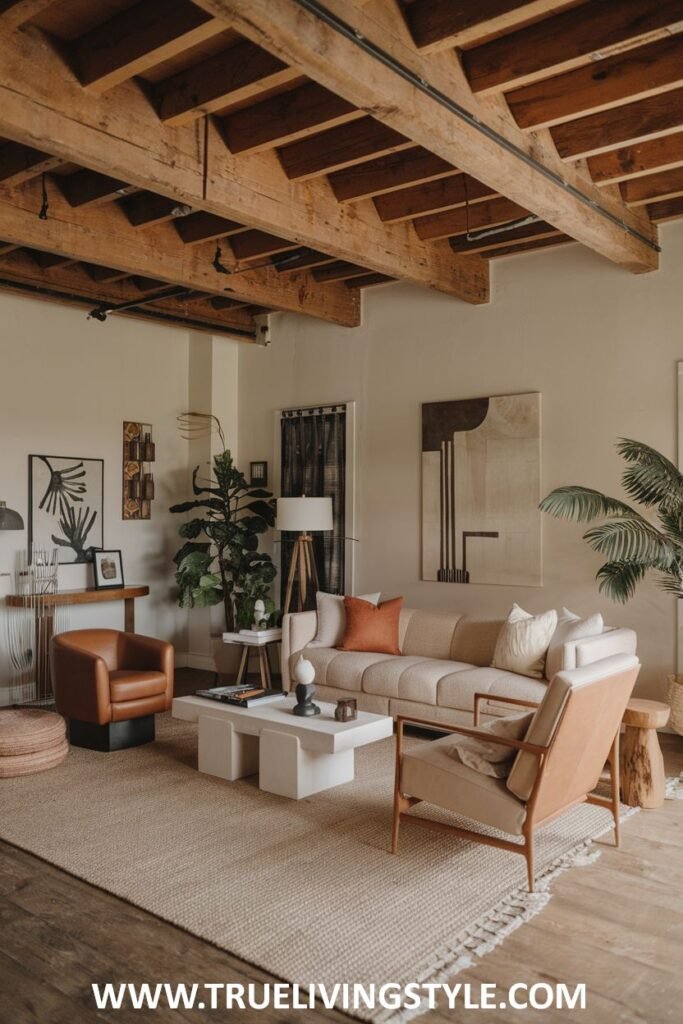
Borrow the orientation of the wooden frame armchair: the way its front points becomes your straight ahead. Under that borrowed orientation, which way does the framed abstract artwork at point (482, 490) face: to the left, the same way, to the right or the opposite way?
to the left

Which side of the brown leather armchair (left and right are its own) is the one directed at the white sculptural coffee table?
front

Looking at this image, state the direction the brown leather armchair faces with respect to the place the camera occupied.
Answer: facing the viewer and to the right of the viewer

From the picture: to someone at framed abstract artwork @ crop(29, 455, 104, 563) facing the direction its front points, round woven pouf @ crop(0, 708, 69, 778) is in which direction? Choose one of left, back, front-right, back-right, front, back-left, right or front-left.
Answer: front-right

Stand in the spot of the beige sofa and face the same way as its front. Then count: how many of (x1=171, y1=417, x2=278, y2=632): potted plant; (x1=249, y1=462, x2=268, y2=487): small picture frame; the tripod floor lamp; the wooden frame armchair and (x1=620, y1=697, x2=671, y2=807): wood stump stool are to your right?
3

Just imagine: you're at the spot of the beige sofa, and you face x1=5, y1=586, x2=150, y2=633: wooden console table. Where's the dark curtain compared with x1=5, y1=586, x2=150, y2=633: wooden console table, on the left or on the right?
right

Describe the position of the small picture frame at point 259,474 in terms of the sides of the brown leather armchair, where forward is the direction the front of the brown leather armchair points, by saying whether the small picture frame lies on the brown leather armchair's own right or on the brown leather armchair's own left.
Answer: on the brown leather armchair's own left

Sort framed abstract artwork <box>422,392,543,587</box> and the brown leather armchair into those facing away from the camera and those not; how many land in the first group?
0

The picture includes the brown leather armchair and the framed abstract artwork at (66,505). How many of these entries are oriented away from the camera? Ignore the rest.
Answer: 0

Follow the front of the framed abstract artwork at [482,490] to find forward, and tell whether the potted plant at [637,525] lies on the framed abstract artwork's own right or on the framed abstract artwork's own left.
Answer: on the framed abstract artwork's own left

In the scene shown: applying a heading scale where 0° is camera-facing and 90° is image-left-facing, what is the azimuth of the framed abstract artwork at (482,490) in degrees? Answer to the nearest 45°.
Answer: approximately 45°

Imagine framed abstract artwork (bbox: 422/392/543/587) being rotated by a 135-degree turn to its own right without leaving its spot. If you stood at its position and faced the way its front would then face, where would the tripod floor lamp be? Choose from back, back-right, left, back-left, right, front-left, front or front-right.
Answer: left

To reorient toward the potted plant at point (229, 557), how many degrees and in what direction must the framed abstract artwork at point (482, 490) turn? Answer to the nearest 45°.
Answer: approximately 45° to its right

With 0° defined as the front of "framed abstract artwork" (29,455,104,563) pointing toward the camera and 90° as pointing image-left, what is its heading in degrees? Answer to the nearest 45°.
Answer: approximately 315°
